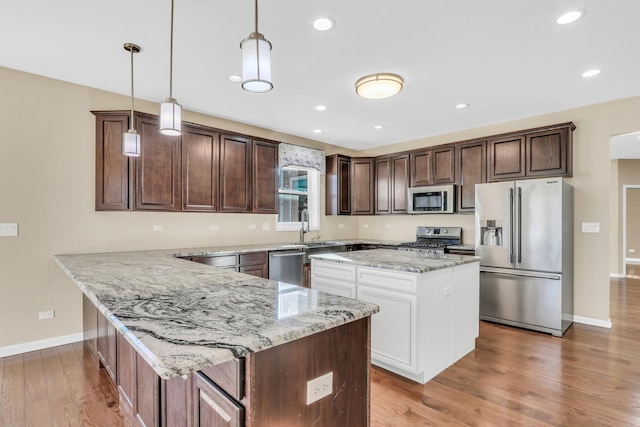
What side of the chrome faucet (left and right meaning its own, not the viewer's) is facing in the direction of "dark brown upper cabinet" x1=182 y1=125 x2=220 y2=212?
right

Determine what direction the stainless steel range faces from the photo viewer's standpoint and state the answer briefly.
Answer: facing the viewer and to the left of the viewer

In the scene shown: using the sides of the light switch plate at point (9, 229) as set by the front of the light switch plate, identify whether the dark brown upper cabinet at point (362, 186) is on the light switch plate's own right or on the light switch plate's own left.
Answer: on the light switch plate's own left

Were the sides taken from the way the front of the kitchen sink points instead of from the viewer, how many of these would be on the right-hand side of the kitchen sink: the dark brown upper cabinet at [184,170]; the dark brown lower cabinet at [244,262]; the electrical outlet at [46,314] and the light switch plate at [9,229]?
4

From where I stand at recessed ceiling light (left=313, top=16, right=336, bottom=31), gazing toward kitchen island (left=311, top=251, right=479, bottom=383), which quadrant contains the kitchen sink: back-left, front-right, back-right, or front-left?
front-left

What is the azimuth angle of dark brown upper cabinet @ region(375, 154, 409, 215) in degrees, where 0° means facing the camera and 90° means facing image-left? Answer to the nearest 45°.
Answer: approximately 45°

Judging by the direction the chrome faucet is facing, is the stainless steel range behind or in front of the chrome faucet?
in front

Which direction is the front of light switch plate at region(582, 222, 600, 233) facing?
toward the camera

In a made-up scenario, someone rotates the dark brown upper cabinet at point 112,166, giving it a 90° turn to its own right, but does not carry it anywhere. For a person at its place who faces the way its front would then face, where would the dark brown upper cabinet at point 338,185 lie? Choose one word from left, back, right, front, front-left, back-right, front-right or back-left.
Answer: back

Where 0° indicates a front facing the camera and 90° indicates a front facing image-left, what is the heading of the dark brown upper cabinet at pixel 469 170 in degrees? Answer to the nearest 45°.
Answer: approximately 45°

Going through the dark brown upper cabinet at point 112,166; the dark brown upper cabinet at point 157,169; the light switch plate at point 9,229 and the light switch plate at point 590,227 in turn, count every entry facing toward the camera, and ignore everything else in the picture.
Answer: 4

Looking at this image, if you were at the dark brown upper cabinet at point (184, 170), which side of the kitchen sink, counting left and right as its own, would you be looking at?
right

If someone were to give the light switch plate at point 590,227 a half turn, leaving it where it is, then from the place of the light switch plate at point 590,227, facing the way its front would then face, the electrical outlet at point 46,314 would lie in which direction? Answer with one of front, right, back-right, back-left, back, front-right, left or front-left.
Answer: back-left

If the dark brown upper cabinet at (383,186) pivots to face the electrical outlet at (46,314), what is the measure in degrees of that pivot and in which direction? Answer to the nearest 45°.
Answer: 0° — it already faces it
